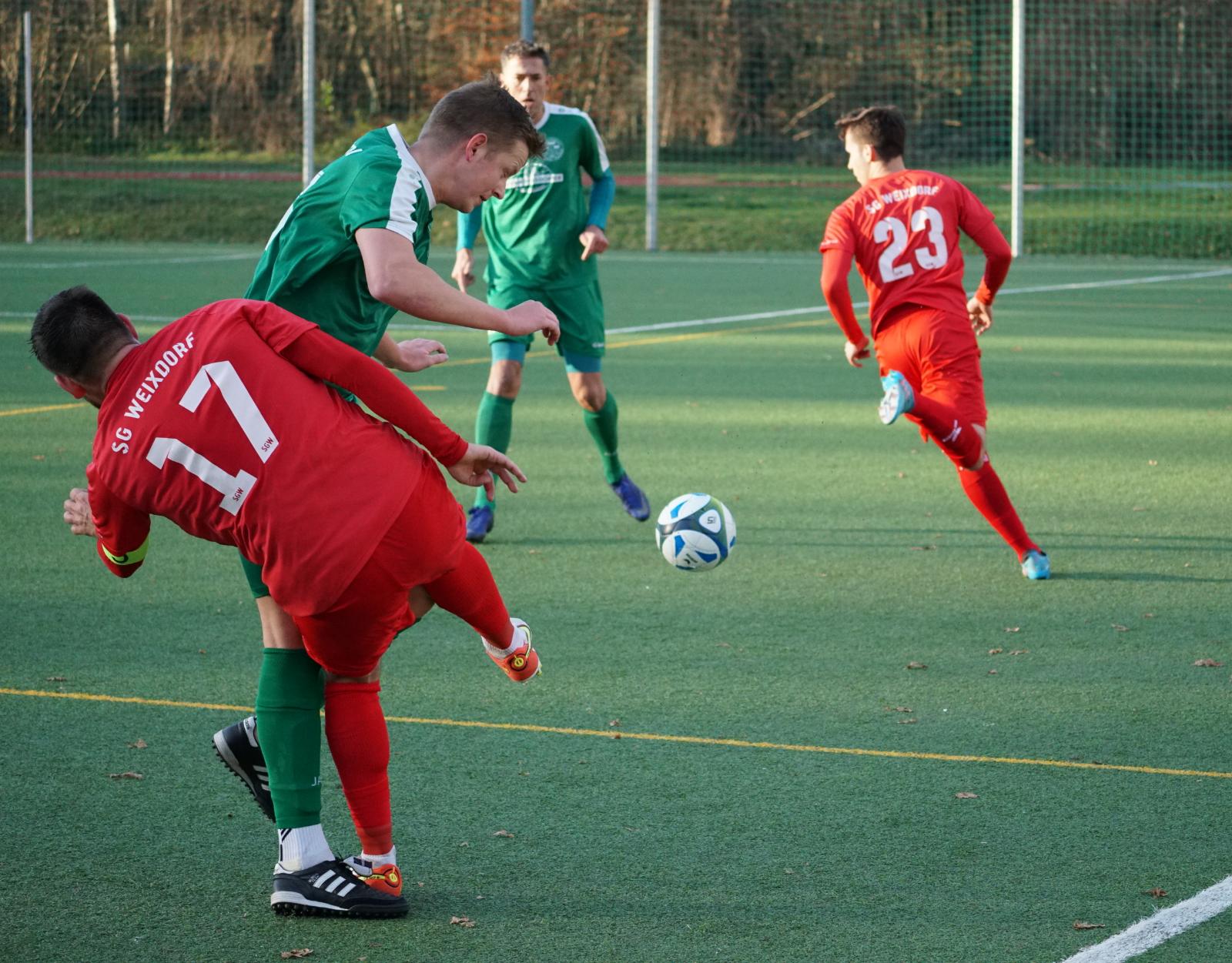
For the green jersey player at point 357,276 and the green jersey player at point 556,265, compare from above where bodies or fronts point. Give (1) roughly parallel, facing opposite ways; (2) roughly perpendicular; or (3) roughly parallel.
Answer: roughly perpendicular

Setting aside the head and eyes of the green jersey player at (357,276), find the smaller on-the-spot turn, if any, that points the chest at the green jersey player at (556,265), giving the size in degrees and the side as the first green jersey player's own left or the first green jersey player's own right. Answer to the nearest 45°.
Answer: approximately 90° to the first green jersey player's own left

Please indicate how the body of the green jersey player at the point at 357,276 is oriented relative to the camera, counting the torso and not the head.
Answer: to the viewer's right

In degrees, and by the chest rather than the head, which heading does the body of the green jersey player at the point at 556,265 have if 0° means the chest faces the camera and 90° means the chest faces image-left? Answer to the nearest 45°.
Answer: approximately 0°

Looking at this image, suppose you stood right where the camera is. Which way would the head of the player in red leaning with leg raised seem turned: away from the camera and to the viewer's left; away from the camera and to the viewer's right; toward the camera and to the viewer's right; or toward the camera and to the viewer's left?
away from the camera and to the viewer's left

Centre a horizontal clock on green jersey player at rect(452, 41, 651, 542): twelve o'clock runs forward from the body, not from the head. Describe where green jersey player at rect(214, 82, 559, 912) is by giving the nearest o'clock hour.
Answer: green jersey player at rect(214, 82, 559, 912) is roughly at 12 o'clock from green jersey player at rect(452, 41, 651, 542).

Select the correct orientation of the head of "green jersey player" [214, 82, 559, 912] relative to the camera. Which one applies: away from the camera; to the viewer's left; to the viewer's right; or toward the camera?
to the viewer's right

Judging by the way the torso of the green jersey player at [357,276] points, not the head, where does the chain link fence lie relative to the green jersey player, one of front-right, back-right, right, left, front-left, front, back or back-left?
left

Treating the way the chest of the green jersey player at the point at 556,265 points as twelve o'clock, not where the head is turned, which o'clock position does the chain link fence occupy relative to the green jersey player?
The chain link fence is roughly at 6 o'clock from the green jersey player.

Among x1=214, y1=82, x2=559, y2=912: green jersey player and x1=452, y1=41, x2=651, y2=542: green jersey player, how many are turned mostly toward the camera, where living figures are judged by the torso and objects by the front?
1
